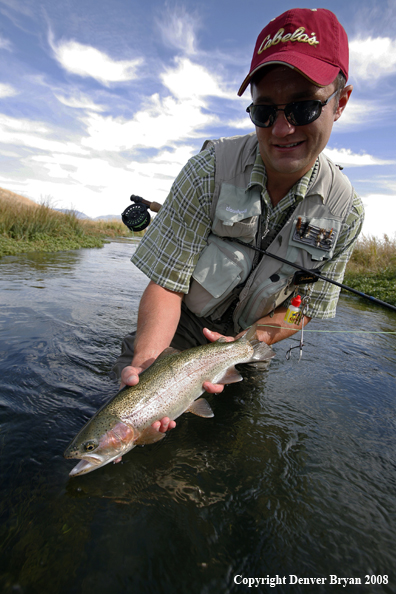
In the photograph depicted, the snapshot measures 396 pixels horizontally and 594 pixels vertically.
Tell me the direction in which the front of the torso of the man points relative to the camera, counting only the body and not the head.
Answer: toward the camera
